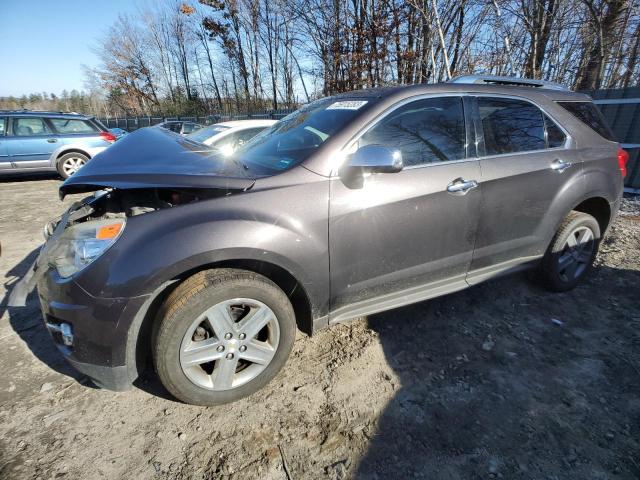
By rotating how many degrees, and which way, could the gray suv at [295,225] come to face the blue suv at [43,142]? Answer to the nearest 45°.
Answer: approximately 90° to its right

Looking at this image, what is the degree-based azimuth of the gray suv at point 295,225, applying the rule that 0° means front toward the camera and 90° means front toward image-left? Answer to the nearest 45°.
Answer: approximately 45°
